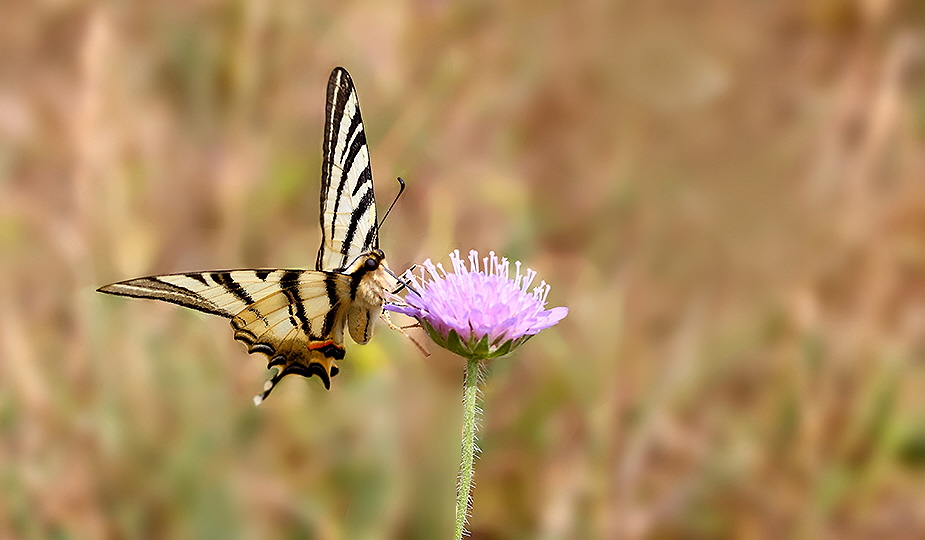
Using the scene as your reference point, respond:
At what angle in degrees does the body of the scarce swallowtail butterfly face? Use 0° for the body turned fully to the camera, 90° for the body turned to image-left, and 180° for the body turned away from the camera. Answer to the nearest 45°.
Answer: approximately 270°
